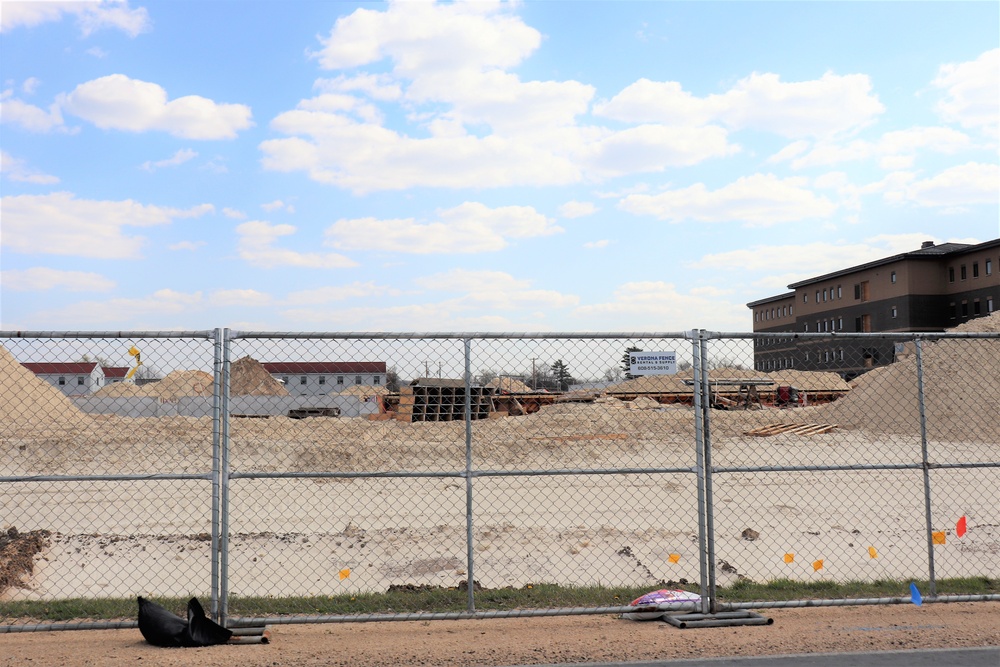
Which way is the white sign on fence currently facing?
toward the camera

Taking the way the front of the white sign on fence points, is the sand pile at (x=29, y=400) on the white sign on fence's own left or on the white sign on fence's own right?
on the white sign on fence's own right
